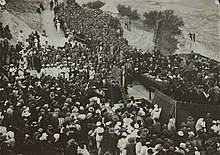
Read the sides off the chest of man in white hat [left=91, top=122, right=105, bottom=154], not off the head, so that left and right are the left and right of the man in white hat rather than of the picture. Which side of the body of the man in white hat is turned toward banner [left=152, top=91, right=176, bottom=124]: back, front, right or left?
right

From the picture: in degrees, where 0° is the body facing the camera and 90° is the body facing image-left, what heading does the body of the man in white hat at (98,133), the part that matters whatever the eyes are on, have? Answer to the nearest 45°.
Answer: approximately 180°

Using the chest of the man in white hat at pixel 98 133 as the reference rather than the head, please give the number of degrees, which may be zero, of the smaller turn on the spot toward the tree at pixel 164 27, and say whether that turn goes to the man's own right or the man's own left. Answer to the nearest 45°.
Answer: approximately 45° to the man's own right
